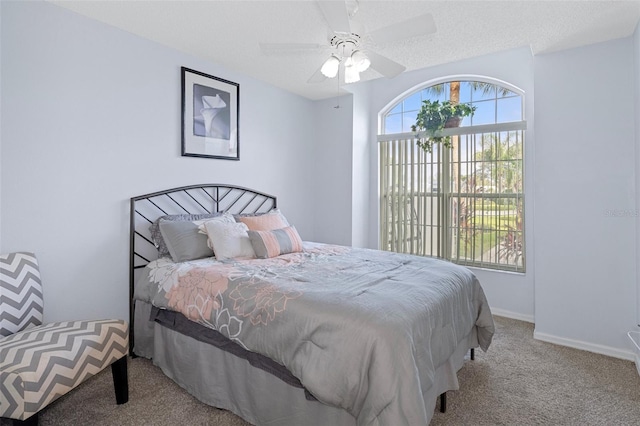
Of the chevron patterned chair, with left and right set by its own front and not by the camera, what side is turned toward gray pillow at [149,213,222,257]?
left

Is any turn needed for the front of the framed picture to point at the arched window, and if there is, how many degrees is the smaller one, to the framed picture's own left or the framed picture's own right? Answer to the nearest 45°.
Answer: approximately 45° to the framed picture's own left

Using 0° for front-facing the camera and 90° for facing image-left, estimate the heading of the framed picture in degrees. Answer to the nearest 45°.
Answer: approximately 315°

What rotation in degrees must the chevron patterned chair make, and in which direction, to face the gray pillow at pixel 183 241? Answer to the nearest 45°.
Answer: approximately 90° to its left

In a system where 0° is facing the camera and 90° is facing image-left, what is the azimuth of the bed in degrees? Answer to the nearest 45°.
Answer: approximately 315°

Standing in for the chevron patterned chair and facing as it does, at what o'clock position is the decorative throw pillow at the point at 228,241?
The decorative throw pillow is roughly at 10 o'clock from the chevron patterned chair.

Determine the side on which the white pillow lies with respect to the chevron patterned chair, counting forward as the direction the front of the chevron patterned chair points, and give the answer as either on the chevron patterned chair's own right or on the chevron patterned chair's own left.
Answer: on the chevron patterned chair's own left
